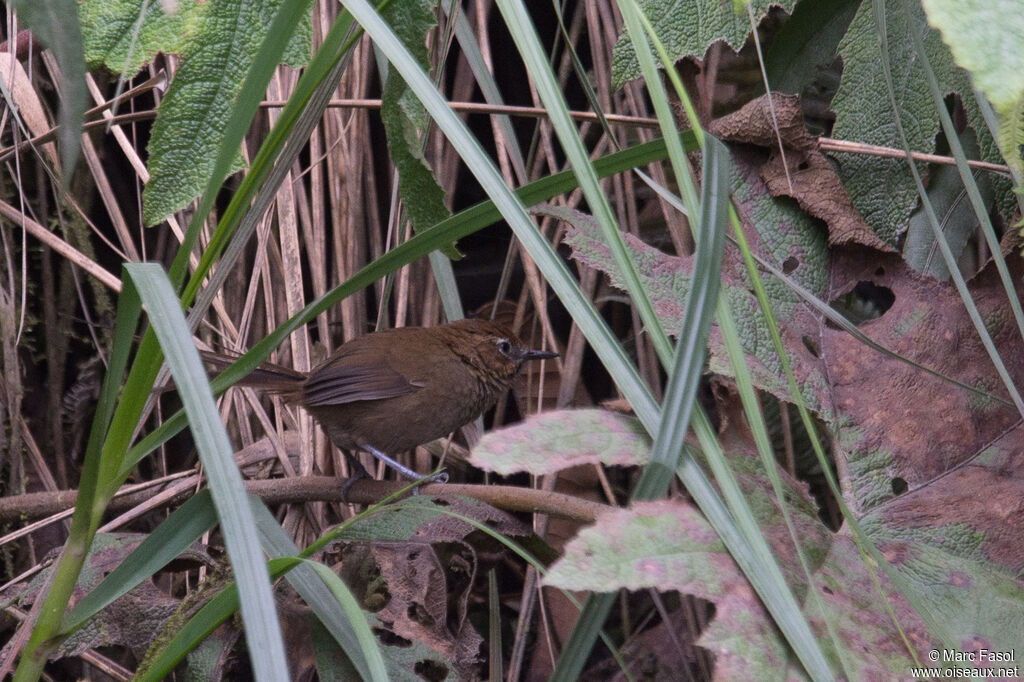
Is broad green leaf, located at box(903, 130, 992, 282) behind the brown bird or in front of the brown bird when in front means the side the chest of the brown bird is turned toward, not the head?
in front

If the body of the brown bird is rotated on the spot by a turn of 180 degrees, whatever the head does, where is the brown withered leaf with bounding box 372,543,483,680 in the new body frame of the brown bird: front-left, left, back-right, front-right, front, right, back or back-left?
left

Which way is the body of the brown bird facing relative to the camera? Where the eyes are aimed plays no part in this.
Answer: to the viewer's right

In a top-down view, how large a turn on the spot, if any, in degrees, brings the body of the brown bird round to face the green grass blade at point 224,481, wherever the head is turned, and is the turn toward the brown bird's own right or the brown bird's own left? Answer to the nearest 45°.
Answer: approximately 90° to the brown bird's own right

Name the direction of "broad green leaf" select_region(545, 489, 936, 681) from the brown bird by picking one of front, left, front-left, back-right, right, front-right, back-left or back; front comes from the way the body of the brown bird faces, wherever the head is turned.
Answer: right

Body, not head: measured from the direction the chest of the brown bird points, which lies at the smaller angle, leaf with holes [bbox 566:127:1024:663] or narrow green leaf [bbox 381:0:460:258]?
the leaf with holes

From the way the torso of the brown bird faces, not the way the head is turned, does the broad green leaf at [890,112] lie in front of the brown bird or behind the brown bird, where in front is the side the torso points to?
in front
